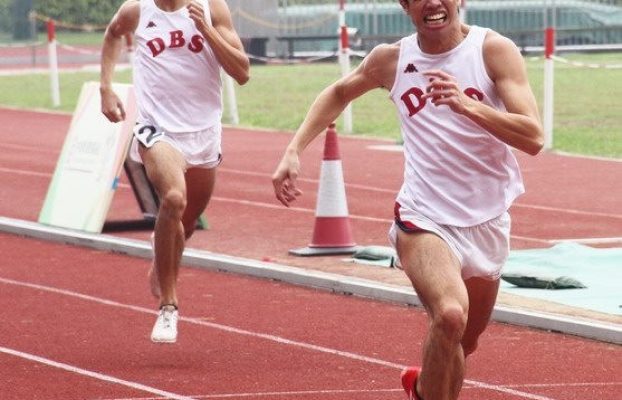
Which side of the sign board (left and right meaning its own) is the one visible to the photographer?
front
